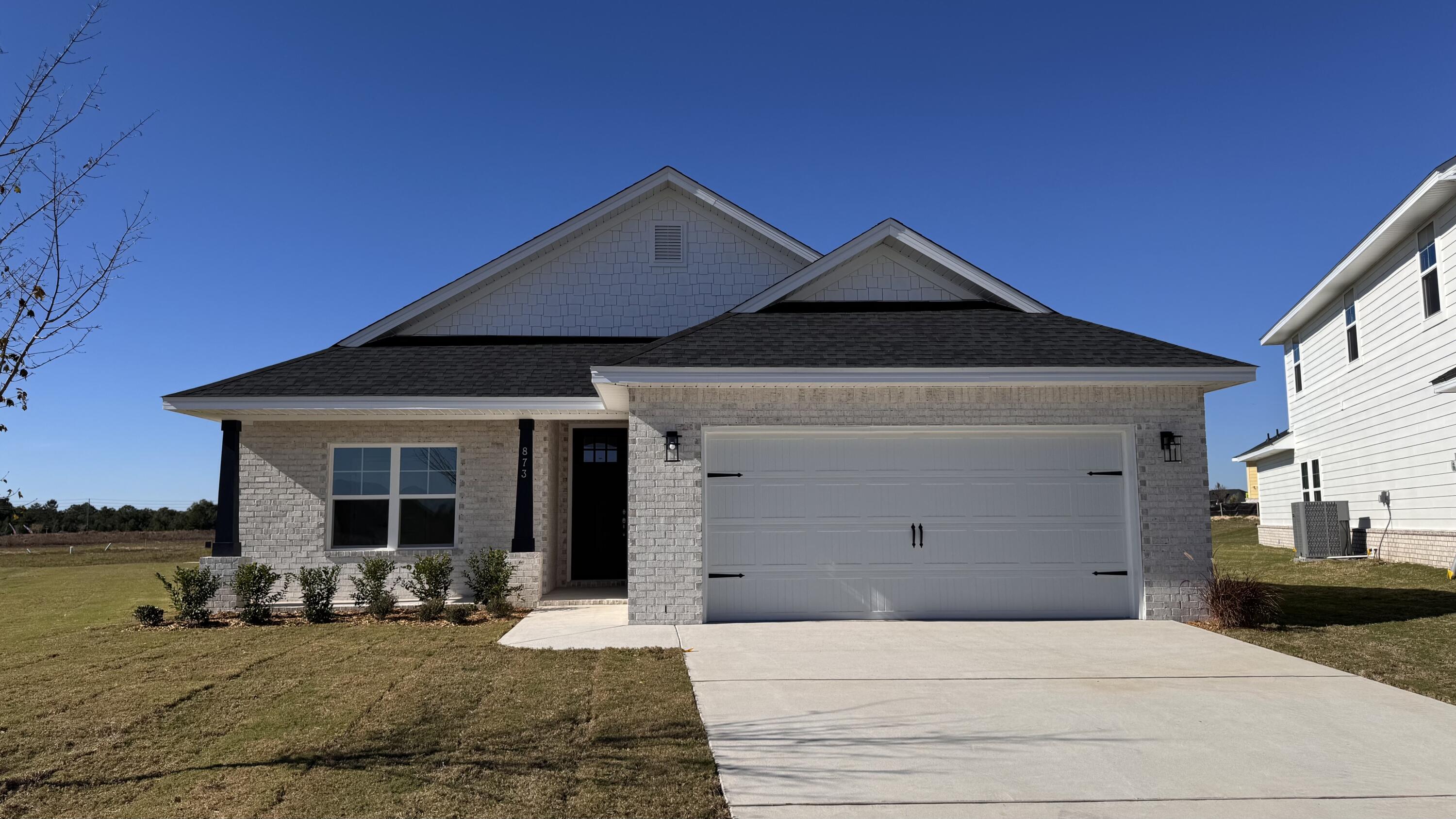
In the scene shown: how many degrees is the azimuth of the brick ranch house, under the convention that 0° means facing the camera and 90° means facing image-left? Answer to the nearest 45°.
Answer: approximately 0°

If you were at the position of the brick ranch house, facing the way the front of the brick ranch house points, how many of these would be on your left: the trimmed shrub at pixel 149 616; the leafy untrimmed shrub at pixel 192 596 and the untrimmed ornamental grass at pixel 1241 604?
1

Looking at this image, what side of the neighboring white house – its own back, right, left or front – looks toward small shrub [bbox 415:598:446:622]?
right

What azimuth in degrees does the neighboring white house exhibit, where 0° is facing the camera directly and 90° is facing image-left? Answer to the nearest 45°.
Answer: approximately 315°

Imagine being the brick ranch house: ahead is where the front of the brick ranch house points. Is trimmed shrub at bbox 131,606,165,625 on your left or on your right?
on your right

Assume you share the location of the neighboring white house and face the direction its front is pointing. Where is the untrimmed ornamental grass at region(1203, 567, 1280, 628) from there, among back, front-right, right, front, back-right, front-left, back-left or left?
front-right

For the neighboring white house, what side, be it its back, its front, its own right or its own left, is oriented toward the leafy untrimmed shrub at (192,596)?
right

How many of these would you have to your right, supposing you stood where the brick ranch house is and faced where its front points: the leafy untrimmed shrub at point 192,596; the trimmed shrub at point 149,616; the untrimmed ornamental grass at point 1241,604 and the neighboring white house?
2

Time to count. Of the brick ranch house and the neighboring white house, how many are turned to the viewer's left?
0
